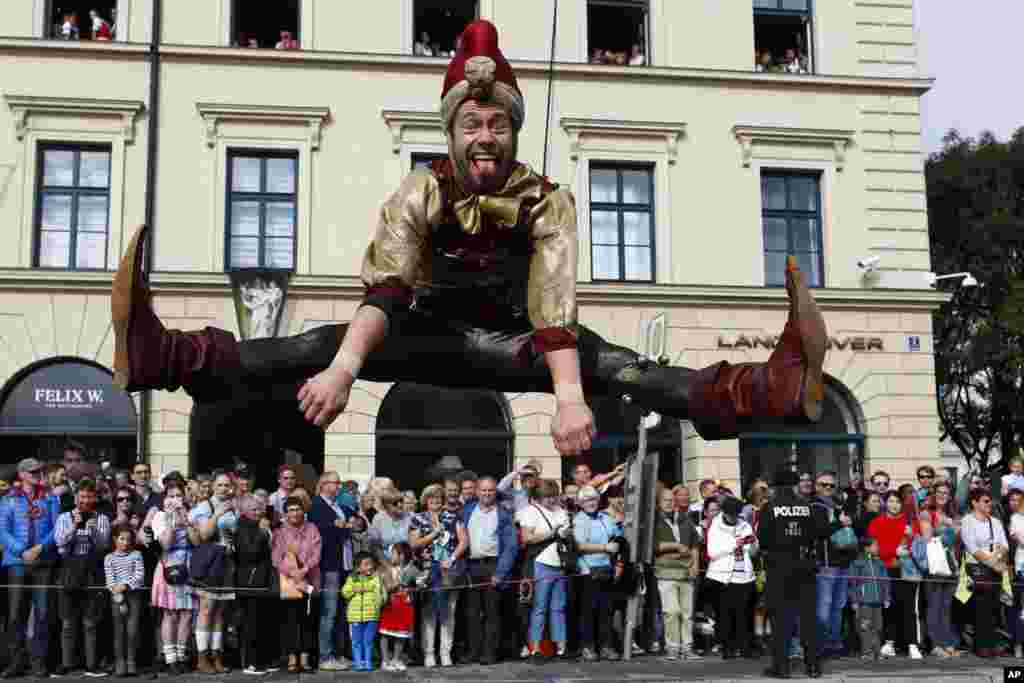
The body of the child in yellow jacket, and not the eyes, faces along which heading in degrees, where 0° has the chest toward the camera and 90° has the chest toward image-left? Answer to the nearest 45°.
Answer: approximately 0°

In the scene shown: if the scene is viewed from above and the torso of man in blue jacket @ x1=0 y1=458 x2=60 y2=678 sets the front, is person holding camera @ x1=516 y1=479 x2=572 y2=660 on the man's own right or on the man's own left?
on the man's own left

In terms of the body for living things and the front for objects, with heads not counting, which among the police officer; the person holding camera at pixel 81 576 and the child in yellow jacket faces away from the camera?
the police officer

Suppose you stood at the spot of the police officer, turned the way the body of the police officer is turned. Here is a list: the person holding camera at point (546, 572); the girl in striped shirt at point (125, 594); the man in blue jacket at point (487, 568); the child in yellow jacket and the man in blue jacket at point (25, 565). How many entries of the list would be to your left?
5

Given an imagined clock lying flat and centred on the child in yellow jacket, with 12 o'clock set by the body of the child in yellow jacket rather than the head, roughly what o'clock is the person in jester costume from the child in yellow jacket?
The person in jester costume is roughly at 12 o'clock from the child in yellow jacket.

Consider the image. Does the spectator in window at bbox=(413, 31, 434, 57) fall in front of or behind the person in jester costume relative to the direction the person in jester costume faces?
behind

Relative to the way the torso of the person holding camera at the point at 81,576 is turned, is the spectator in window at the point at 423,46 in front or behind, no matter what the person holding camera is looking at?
behind

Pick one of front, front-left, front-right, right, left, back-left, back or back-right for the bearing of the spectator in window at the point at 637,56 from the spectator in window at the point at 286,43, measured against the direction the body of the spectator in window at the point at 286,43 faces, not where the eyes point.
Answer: left

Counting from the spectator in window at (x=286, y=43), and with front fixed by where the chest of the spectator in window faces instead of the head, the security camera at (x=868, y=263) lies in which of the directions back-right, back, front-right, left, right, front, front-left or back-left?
left

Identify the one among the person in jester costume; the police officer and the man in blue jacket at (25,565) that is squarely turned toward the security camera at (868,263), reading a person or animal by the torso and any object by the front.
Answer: the police officer
